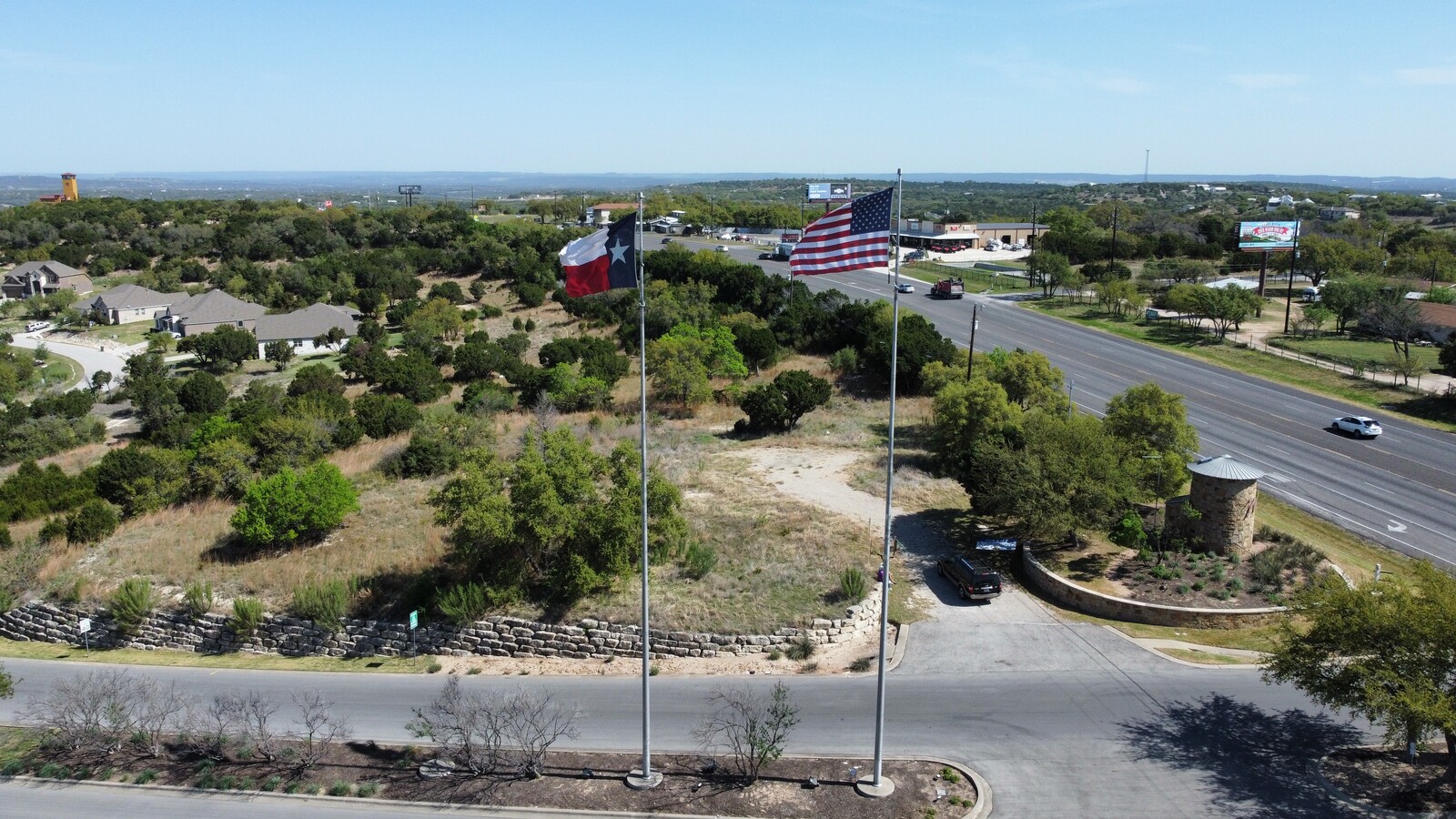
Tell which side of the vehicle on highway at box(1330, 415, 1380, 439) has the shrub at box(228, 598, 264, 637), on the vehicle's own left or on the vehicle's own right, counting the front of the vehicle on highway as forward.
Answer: on the vehicle's own left

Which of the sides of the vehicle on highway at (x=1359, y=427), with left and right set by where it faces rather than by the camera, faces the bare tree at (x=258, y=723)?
left

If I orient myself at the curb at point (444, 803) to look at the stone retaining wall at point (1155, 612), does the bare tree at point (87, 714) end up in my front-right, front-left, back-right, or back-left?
back-left

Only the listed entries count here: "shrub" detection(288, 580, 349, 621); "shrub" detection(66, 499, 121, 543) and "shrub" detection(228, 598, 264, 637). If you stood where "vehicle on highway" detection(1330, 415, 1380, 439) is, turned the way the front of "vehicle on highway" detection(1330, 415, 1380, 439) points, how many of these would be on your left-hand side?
3

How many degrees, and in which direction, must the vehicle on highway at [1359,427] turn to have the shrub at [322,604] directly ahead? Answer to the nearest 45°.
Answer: approximately 90° to its left

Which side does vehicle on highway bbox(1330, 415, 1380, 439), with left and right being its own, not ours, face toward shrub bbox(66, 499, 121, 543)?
left

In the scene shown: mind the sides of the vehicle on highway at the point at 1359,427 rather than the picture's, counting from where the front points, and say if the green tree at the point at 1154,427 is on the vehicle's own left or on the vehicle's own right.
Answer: on the vehicle's own left

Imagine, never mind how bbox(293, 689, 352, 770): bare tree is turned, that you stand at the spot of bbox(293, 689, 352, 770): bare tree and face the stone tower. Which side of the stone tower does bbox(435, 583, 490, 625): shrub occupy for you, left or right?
left

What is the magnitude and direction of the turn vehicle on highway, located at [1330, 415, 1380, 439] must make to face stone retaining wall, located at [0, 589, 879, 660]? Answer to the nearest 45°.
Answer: approximately 90° to its left

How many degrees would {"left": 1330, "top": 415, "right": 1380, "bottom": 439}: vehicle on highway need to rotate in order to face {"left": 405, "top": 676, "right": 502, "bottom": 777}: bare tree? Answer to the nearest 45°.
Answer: approximately 135° to its left

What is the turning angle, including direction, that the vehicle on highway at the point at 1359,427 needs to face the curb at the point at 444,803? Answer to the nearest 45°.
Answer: approximately 135° to its left

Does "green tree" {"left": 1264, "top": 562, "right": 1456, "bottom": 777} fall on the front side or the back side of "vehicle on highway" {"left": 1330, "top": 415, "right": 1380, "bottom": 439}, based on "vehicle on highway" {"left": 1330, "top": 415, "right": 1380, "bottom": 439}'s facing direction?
on the back side

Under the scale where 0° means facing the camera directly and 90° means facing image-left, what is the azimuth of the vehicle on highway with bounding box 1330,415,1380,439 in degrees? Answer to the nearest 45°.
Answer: approximately 135°

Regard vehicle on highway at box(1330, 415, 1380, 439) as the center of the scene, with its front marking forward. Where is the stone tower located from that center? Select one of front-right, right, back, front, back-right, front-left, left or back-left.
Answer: back-left
